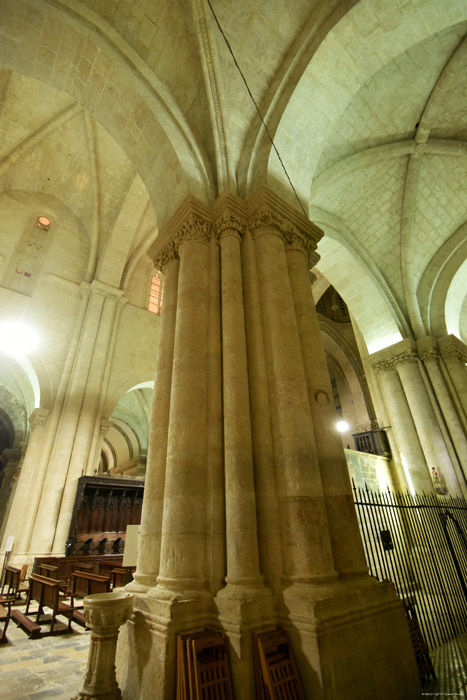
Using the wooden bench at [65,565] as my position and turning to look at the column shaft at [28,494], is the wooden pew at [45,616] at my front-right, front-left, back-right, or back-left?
back-left

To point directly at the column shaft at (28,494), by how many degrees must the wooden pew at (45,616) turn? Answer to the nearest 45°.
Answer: approximately 45° to its left

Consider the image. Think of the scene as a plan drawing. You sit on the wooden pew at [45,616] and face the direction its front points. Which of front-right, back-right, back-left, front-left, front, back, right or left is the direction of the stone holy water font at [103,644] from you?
back-right

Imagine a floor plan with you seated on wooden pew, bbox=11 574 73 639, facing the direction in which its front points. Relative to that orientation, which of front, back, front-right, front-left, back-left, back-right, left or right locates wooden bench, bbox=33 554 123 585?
front-left

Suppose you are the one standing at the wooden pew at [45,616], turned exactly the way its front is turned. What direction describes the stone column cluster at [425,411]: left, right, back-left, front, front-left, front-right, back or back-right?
front-right

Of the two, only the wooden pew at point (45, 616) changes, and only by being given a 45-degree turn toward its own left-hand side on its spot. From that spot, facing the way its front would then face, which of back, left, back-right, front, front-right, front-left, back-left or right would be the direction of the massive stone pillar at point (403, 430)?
right

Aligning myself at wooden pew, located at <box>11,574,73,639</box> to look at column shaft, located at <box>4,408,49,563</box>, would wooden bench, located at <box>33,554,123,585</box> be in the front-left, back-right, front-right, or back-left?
front-right

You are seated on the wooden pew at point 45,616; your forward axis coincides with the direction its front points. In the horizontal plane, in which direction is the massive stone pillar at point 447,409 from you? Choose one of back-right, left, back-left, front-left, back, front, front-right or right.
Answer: front-right

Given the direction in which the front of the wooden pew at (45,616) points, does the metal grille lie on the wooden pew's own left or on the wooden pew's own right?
on the wooden pew's own right

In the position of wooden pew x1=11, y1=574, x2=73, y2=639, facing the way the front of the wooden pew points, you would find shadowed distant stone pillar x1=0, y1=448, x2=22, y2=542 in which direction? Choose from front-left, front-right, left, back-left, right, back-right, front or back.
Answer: front-left

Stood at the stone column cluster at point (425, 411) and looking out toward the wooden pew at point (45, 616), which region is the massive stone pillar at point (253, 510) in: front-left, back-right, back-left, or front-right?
front-left

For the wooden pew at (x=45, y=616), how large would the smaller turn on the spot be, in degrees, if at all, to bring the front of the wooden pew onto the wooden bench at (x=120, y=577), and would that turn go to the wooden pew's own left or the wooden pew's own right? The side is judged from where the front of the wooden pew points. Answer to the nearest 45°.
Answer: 0° — it already faces it

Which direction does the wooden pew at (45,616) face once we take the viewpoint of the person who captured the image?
facing away from the viewer and to the right of the viewer

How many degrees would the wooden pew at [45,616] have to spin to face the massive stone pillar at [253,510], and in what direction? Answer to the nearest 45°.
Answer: approximately 90° to its right
